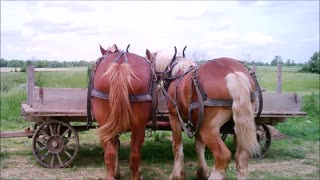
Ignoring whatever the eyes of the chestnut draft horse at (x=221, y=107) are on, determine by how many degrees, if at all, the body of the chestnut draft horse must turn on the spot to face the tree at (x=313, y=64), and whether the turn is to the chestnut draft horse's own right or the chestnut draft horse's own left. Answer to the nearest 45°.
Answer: approximately 45° to the chestnut draft horse's own right

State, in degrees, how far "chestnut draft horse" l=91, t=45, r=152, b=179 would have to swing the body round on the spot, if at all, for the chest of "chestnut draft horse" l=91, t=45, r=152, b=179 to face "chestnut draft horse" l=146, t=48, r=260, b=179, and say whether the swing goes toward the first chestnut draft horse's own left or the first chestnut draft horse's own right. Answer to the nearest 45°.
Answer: approximately 135° to the first chestnut draft horse's own right

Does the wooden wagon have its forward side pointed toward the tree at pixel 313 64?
no

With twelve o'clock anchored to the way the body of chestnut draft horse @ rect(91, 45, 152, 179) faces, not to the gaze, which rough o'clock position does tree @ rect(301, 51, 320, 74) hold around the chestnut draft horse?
The tree is roughly at 1 o'clock from the chestnut draft horse.

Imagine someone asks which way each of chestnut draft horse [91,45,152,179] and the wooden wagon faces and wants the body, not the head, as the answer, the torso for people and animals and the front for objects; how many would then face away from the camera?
1

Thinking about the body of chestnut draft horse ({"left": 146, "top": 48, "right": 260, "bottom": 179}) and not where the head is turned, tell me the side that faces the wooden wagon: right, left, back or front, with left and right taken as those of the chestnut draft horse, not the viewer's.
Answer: front

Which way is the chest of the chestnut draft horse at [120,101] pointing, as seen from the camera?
away from the camera

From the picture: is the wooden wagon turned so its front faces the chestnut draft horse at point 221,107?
no

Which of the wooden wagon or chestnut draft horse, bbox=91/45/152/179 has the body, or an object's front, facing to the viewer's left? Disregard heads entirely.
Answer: the wooden wagon

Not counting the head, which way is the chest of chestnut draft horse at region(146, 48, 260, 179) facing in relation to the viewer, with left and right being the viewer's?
facing away from the viewer and to the left of the viewer

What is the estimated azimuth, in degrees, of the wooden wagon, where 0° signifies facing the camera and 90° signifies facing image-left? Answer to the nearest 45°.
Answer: approximately 90°

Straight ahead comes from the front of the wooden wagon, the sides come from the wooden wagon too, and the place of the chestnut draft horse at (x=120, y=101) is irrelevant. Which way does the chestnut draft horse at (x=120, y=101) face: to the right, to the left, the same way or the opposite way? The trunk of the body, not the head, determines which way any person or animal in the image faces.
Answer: to the right

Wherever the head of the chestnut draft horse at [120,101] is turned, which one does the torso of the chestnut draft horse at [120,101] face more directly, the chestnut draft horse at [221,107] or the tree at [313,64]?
the tree
